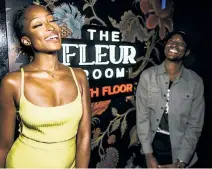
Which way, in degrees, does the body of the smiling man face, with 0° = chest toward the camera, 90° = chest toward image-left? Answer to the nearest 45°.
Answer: approximately 0°

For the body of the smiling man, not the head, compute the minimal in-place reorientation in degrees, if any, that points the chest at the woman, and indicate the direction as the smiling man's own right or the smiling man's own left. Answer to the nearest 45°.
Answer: approximately 45° to the smiling man's own right

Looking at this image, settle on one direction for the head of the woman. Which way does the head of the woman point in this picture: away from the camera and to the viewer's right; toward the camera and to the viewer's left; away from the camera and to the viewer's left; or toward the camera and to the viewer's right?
toward the camera and to the viewer's right
